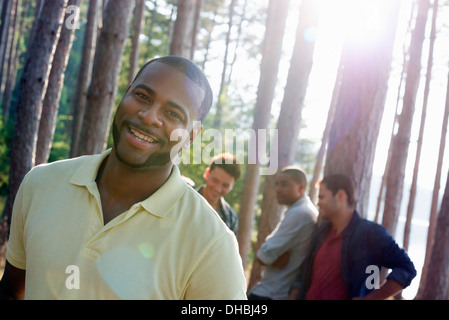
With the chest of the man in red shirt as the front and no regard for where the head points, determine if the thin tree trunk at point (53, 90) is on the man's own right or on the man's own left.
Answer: on the man's own right

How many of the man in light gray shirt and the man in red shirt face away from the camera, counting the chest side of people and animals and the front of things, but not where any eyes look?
0

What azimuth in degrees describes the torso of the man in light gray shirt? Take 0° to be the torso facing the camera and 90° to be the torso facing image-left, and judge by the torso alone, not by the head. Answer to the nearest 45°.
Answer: approximately 90°

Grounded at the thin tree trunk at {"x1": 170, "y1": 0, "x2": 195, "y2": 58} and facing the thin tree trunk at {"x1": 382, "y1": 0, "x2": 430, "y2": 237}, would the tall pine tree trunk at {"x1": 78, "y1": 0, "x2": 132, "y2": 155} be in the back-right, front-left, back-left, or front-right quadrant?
back-right

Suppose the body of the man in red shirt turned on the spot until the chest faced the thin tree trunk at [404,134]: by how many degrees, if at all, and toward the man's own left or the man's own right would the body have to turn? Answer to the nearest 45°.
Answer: approximately 135° to the man's own right

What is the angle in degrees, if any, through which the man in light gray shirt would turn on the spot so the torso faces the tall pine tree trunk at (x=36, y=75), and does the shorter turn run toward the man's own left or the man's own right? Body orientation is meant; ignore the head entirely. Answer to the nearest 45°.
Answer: approximately 45° to the man's own right

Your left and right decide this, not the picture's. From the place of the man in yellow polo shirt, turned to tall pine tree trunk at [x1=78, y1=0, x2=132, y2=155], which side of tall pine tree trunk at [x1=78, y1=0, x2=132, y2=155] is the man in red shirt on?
right

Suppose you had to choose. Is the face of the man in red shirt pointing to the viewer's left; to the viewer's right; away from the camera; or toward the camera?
to the viewer's left

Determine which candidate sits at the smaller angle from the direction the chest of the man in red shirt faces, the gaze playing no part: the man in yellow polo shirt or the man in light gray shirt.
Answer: the man in yellow polo shirt

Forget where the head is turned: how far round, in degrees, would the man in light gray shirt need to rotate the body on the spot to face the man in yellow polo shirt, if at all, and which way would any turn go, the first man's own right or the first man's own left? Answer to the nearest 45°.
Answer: approximately 90° to the first man's own left

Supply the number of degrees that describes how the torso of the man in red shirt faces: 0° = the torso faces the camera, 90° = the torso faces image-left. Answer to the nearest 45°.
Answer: approximately 45°

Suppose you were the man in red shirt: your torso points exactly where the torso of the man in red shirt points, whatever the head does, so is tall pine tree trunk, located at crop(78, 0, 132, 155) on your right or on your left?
on your right

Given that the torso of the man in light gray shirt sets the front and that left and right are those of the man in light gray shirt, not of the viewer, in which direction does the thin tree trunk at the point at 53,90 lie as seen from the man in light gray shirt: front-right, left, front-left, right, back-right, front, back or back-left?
front-right

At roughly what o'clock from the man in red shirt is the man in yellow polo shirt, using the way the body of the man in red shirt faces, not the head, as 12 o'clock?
The man in yellow polo shirt is roughly at 11 o'clock from the man in red shirt.
